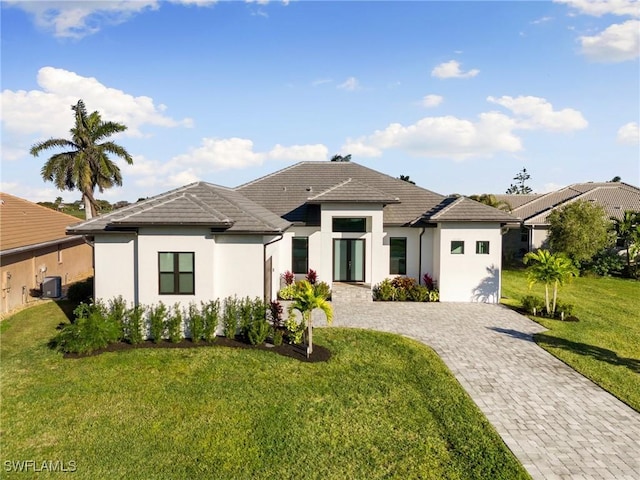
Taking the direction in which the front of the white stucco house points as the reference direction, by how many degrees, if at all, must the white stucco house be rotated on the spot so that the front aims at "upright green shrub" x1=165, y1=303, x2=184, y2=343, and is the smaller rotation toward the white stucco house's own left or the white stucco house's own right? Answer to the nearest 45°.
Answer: approximately 45° to the white stucco house's own right

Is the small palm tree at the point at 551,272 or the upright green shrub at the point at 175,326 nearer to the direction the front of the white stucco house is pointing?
the upright green shrub

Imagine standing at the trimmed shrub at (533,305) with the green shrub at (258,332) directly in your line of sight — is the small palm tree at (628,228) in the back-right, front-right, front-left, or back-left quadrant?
back-right

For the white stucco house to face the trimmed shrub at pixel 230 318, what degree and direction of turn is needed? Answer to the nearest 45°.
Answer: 0° — it already faces it

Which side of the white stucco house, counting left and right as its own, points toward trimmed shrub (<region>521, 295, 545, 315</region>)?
left

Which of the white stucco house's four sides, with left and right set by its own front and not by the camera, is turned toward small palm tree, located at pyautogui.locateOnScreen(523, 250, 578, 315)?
left

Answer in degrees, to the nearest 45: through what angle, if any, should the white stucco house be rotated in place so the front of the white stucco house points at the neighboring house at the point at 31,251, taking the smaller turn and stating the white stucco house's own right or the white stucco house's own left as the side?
approximately 90° to the white stucco house's own right

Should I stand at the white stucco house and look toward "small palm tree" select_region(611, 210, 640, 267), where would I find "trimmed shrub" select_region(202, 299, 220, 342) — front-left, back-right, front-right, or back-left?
back-right

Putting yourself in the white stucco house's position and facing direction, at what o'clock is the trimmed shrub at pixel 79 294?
The trimmed shrub is roughly at 3 o'clock from the white stucco house.

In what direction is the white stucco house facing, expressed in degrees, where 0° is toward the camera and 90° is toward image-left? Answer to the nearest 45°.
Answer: approximately 0°

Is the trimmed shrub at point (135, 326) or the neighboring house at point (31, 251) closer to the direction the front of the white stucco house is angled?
the trimmed shrub
